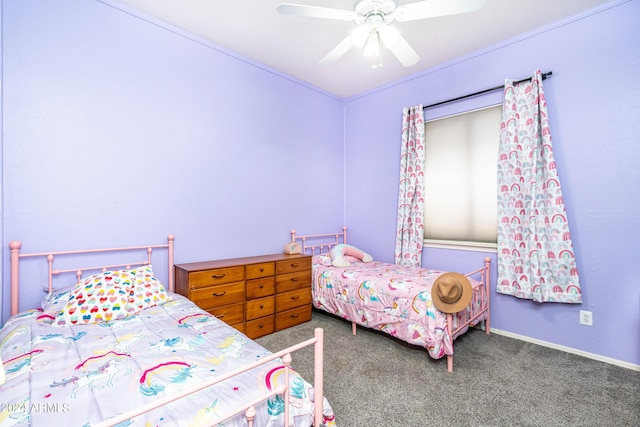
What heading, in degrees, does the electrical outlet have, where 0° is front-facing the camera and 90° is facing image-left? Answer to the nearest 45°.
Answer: approximately 45°

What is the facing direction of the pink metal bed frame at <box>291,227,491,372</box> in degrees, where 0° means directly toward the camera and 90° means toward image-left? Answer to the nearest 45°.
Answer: approximately 315°

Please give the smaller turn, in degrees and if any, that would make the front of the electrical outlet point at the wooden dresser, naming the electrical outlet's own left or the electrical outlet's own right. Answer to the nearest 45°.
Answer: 0° — it already faces it

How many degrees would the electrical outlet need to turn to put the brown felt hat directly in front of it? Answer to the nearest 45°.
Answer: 0° — it already faces it

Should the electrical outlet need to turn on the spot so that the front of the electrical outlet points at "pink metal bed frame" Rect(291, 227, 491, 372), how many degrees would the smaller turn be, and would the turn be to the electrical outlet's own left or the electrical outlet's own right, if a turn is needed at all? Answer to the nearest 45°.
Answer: approximately 45° to the electrical outlet's own right
